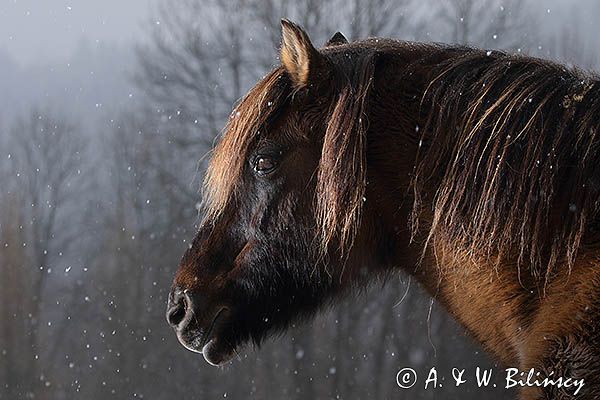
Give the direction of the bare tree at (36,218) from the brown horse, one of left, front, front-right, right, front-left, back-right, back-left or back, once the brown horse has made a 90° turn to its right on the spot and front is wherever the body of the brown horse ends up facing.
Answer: front-left

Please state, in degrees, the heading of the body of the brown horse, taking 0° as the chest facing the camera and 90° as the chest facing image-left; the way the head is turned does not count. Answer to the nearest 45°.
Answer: approximately 90°
